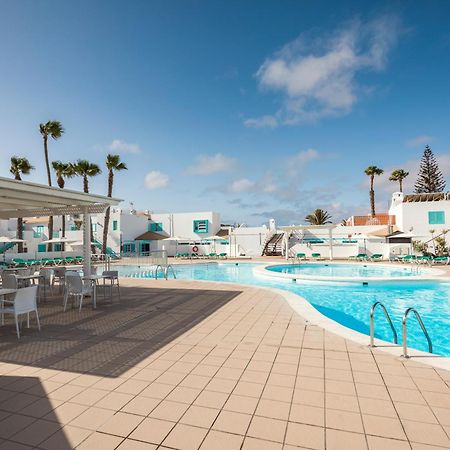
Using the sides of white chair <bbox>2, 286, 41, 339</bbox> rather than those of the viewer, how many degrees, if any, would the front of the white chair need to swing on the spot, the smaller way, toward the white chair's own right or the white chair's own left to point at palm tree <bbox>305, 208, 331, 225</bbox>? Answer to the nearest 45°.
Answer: approximately 90° to the white chair's own right

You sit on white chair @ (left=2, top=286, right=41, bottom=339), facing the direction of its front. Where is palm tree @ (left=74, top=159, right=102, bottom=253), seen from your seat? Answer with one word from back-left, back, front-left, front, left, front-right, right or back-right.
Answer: front-right

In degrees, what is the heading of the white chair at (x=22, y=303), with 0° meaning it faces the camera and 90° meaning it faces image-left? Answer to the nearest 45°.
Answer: approximately 135°

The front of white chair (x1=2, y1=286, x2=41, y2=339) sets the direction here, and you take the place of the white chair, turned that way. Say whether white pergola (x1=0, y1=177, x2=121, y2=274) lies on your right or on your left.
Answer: on your right
